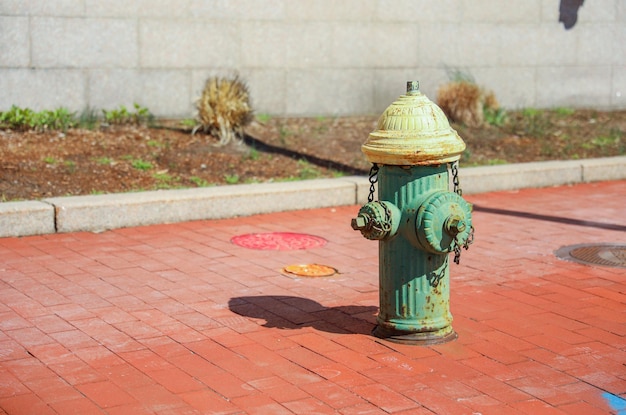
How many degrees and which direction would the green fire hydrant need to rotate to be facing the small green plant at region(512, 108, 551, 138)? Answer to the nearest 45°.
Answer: approximately 135° to its left

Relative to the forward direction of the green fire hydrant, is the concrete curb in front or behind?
behind

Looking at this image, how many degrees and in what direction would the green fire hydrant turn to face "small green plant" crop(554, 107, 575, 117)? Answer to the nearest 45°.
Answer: approximately 135° to its left

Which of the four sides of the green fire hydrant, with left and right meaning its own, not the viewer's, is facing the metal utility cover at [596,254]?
left

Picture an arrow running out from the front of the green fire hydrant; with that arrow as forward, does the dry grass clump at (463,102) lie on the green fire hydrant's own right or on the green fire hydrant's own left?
on the green fire hydrant's own left

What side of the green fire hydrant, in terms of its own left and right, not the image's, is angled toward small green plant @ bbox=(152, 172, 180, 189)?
back

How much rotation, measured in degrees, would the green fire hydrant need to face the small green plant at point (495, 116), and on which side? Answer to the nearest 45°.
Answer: approximately 135° to its left

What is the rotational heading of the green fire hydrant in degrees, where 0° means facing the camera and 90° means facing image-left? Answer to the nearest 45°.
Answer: approximately 315°

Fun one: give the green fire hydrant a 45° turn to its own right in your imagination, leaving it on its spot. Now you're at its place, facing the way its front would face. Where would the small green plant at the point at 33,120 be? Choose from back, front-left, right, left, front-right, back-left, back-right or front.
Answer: back-right

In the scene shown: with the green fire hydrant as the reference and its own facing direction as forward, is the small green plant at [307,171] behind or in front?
behind
